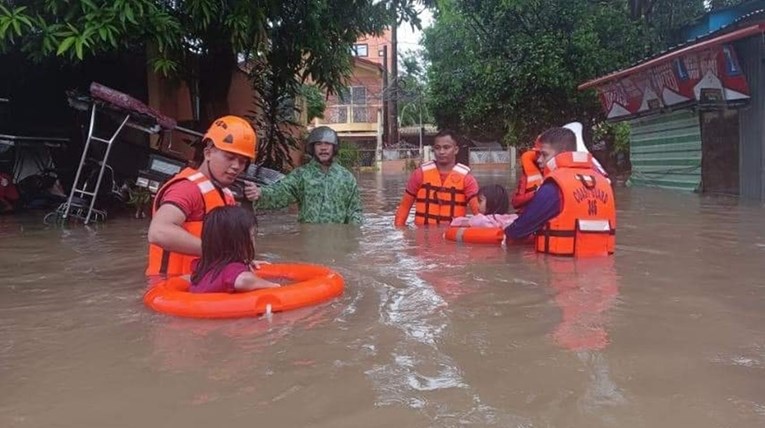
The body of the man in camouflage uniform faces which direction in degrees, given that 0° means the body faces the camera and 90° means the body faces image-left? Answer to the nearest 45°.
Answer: approximately 0°

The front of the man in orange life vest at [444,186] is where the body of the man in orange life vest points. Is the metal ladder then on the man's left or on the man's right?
on the man's right

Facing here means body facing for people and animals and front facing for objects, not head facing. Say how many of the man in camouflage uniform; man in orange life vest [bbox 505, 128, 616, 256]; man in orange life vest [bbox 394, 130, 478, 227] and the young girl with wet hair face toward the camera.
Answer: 2

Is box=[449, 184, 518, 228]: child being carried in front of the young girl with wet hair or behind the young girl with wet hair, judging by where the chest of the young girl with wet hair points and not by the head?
in front

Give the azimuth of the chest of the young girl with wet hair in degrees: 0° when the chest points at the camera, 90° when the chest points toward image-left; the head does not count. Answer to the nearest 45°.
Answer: approximately 225°

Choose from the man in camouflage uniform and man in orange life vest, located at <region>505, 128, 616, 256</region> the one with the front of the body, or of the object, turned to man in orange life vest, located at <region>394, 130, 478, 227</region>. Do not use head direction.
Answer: man in orange life vest, located at <region>505, 128, 616, 256</region>

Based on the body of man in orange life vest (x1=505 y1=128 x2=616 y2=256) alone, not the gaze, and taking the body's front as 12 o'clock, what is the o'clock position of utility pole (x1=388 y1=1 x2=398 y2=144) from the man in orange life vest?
The utility pole is roughly at 1 o'clock from the man in orange life vest.

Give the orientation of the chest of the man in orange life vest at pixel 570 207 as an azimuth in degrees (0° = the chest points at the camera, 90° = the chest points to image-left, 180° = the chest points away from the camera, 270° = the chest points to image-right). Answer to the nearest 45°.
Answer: approximately 135°

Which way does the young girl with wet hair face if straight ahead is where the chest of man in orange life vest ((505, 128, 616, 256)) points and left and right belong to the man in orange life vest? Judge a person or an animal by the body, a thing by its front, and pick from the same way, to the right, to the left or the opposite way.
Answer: to the right

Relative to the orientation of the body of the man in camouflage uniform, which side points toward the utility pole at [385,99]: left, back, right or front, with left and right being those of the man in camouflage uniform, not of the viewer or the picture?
back
